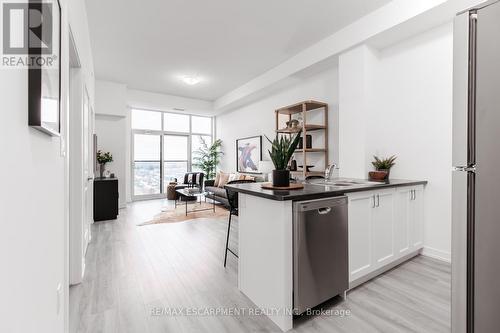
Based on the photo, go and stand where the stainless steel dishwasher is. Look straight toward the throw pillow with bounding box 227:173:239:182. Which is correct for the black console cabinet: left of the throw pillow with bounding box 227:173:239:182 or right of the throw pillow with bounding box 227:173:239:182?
left

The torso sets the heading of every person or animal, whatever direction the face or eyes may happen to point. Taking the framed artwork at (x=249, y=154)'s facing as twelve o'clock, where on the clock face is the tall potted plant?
The tall potted plant is roughly at 3 o'clock from the framed artwork.

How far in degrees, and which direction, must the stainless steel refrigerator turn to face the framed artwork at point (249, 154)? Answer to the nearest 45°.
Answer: approximately 90° to its right

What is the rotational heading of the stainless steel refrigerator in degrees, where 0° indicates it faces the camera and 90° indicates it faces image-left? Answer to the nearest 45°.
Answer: approximately 45°

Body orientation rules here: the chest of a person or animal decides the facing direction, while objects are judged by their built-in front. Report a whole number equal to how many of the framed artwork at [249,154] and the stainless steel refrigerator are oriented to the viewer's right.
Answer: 0

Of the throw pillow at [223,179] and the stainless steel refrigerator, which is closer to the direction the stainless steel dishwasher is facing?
the stainless steel refrigerator

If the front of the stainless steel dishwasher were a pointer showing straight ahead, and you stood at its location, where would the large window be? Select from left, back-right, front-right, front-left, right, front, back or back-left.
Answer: back

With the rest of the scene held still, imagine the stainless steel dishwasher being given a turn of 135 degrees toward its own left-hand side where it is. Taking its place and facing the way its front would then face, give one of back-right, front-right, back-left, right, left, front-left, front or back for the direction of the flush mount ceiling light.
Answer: front-left

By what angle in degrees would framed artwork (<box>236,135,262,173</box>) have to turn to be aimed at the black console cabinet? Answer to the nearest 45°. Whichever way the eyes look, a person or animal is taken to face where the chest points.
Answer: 0° — it already faces it
